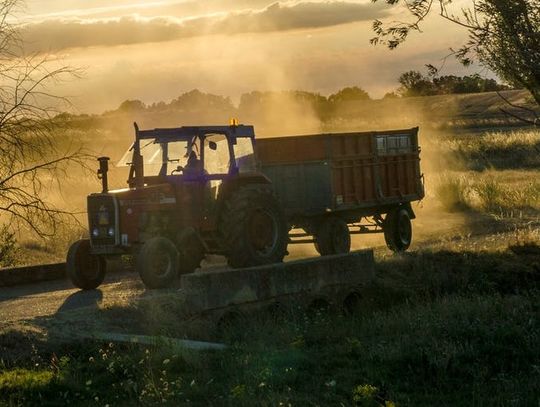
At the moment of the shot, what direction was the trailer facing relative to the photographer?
facing the viewer and to the left of the viewer

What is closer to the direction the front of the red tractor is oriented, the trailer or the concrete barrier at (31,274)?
the concrete barrier

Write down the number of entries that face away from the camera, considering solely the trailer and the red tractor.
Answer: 0

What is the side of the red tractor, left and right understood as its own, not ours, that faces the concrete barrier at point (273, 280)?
left

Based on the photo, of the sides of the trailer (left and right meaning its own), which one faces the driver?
front

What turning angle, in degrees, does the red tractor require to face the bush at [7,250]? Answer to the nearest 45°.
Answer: approximately 90° to its right

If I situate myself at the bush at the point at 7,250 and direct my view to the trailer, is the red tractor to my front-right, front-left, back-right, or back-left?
front-right

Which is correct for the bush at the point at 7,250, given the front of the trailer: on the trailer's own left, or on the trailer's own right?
on the trailer's own right

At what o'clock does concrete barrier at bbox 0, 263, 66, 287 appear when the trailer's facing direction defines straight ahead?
The concrete barrier is roughly at 1 o'clock from the trailer.

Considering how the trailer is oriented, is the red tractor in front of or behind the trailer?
in front

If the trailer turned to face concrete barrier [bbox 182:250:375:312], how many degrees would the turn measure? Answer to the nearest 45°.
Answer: approximately 45° to its left

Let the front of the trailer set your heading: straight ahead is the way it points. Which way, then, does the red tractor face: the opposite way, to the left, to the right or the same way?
the same way

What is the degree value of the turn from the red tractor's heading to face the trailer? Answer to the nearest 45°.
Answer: approximately 180°
